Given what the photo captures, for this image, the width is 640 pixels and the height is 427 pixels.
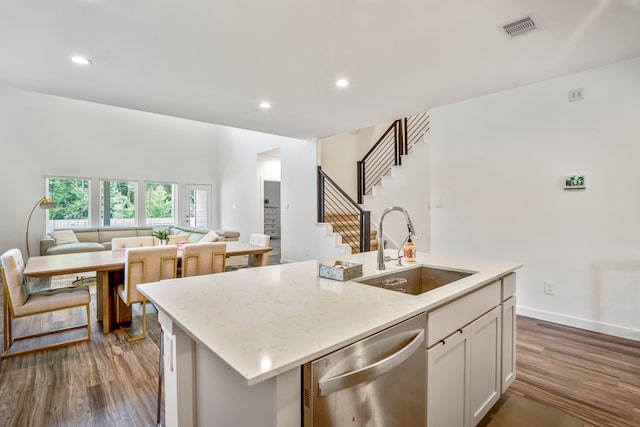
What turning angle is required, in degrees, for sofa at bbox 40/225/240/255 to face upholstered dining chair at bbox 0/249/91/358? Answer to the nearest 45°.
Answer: approximately 45° to its right

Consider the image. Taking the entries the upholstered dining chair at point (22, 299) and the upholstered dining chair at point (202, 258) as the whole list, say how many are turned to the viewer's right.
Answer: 1

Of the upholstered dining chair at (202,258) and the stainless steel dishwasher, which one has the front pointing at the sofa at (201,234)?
the upholstered dining chair

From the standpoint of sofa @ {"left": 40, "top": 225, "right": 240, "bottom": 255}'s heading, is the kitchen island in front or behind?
in front

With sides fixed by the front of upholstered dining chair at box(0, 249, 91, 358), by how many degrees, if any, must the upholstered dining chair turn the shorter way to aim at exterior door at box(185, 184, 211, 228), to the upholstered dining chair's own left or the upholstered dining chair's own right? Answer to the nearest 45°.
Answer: approximately 45° to the upholstered dining chair's own left

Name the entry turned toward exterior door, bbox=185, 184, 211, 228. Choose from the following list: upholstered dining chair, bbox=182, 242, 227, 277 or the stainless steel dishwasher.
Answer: the upholstered dining chair

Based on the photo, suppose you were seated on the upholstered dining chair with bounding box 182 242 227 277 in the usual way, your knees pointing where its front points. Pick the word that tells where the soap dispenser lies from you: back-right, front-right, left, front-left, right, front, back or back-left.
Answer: back-right

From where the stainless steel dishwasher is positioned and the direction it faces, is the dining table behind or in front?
behind

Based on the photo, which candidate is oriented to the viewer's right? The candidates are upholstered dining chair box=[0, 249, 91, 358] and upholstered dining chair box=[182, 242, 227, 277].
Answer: upholstered dining chair box=[0, 249, 91, 358]

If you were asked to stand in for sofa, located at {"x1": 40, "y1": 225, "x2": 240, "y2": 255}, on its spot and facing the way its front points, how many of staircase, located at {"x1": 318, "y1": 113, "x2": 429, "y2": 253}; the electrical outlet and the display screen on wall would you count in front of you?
3

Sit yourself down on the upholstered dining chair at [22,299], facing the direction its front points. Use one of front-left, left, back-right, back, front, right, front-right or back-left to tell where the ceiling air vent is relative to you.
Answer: front-right

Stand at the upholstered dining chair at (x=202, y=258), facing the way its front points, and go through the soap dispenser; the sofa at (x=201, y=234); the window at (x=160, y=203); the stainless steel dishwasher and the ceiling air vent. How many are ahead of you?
2

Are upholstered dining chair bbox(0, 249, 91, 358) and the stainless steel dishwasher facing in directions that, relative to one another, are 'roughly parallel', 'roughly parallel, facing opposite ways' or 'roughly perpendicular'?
roughly perpendicular

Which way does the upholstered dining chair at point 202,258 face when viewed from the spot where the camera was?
facing away from the viewer

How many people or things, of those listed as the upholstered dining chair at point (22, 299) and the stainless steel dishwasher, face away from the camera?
0

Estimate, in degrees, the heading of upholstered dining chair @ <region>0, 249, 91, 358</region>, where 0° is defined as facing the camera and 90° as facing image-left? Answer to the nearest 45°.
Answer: approximately 270°

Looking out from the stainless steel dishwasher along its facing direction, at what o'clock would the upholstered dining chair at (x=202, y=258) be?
The upholstered dining chair is roughly at 6 o'clock from the stainless steel dishwasher.

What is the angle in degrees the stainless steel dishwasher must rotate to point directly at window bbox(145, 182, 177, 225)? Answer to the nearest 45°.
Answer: approximately 180°
